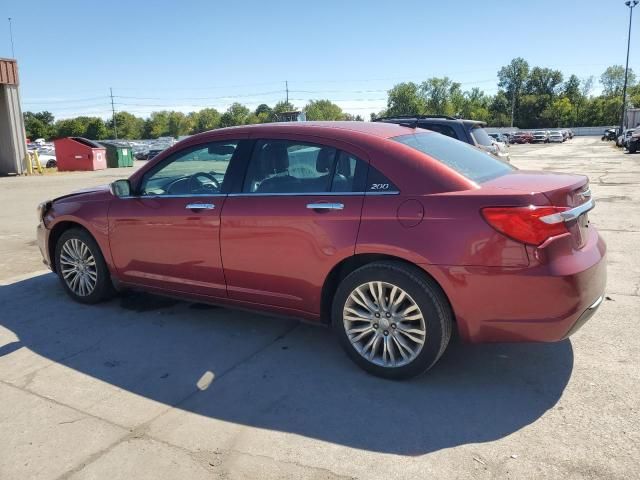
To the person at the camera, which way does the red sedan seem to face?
facing away from the viewer and to the left of the viewer

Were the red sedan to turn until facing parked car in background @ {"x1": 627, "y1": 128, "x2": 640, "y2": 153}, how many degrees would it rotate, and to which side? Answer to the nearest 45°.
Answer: approximately 90° to its right

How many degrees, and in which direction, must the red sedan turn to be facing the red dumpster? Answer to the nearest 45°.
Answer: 0° — it already faces it

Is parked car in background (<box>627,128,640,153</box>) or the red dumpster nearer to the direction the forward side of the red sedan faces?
the red dumpster

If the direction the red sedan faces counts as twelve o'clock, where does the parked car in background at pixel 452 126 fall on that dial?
The parked car in background is roughly at 2 o'clock from the red sedan.
